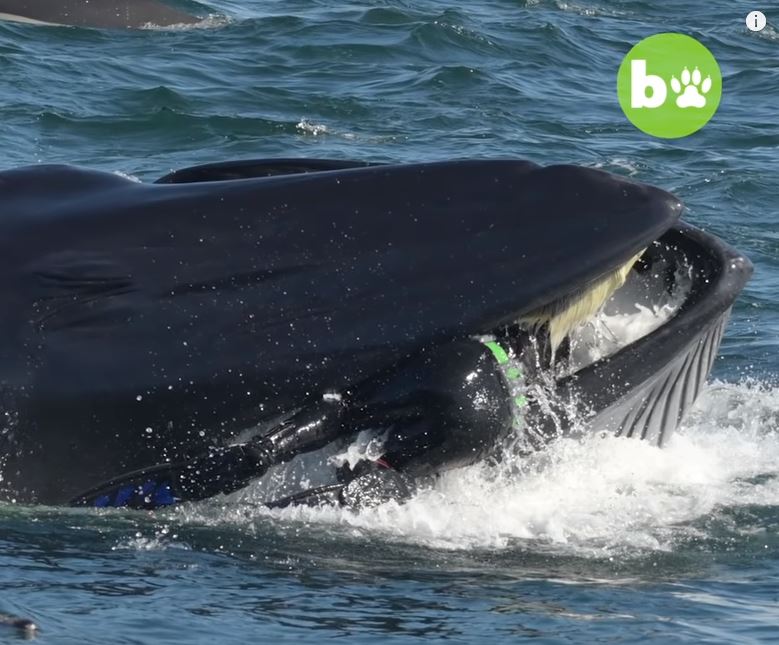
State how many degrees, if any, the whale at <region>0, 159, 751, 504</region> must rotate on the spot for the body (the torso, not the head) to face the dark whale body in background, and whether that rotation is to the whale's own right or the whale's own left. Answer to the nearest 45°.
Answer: approximately 90° to the whale's own left

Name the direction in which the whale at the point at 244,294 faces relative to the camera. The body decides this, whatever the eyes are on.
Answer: to the viewer's right
